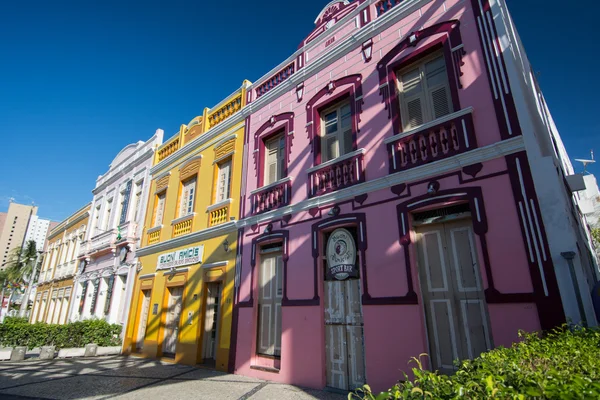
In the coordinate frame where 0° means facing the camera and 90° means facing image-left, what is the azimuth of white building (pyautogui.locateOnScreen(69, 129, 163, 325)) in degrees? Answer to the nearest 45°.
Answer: approximately 45°

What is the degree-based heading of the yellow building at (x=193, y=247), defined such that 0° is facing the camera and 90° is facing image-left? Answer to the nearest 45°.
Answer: approximately 45°

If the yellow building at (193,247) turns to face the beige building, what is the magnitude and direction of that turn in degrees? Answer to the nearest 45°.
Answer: approximately 90° to its right

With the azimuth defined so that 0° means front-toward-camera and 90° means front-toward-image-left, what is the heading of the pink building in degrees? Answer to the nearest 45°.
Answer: approximately 45°

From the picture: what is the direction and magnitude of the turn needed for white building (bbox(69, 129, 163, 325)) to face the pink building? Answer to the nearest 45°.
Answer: approximately 45° to its left

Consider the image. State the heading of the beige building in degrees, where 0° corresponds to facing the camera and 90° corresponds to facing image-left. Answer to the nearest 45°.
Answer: approximately 45°

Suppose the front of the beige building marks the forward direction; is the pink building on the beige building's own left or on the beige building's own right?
on the beige building's own left

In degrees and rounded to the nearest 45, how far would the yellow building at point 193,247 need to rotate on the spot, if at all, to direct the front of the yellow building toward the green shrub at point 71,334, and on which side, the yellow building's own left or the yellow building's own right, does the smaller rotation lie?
approximately 90° to the yellow building's own right

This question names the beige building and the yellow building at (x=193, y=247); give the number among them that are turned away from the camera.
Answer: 0
